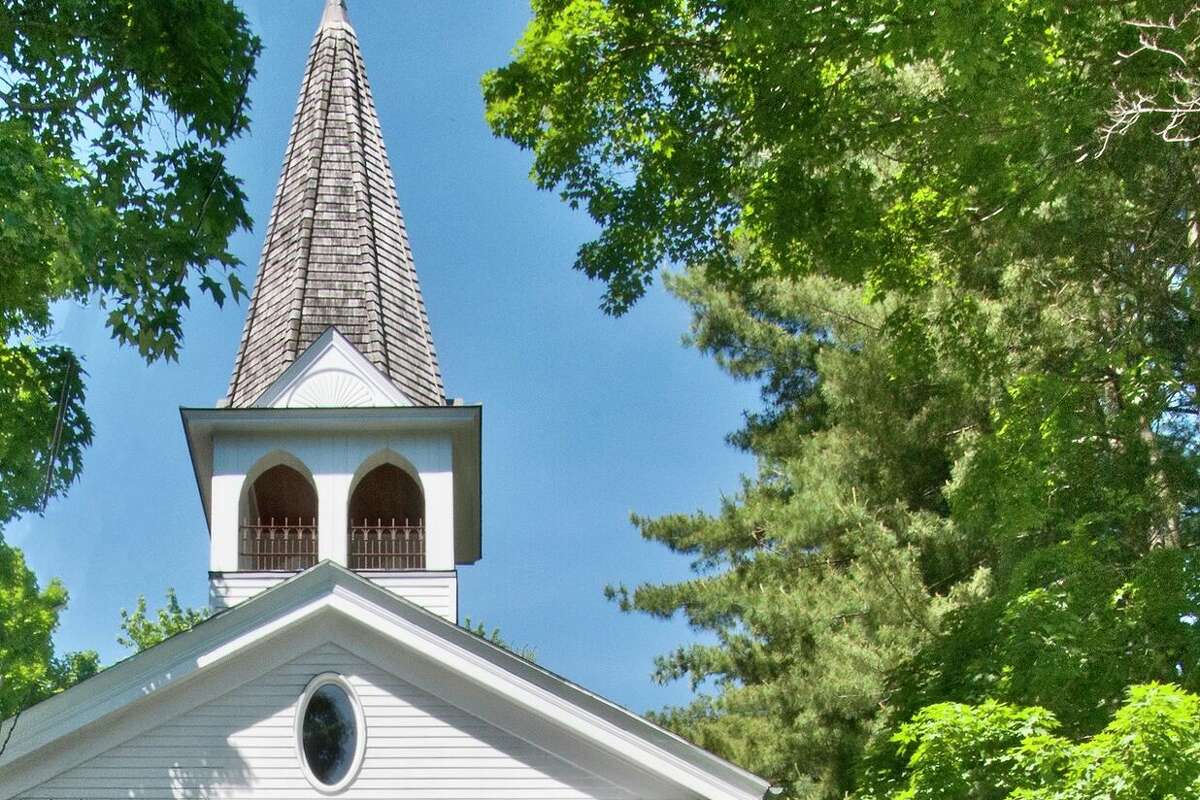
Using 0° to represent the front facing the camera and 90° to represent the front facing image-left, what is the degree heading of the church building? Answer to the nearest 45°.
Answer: approximately 0°

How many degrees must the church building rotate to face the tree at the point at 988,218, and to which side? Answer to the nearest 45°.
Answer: approximately 90° to its left

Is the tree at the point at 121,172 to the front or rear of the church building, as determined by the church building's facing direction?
to the front
